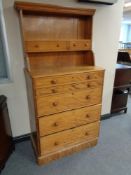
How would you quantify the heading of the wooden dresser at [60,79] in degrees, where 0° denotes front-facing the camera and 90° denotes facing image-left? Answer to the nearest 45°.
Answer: approximately 315°
